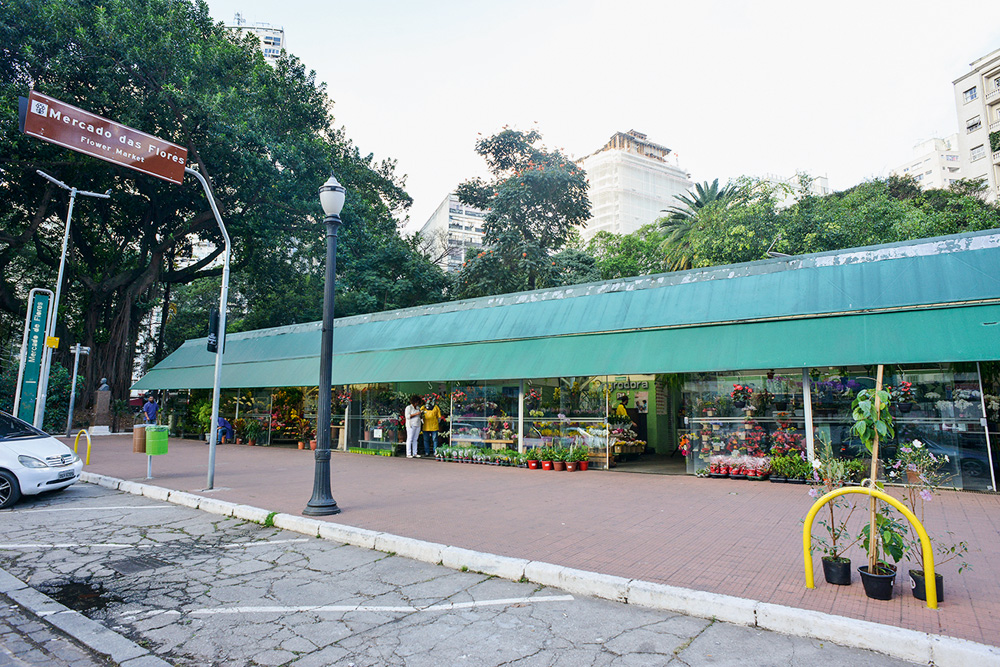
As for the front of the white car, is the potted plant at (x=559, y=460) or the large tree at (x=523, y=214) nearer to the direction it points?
the potted plant

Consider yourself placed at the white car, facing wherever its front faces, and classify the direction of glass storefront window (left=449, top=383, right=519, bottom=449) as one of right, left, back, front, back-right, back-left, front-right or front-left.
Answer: front-left

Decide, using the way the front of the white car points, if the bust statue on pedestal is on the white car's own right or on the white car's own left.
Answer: on the white car's own left

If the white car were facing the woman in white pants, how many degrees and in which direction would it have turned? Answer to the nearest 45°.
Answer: approximately 45° to its left

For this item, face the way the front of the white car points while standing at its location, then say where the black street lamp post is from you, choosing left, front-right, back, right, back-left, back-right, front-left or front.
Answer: front

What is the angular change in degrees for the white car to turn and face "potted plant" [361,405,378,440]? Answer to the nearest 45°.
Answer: approximately 90° to its left

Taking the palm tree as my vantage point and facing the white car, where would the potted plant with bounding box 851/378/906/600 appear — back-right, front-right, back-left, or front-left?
front-left

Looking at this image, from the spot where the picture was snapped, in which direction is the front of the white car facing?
facing the viewer and to the right of the viewer

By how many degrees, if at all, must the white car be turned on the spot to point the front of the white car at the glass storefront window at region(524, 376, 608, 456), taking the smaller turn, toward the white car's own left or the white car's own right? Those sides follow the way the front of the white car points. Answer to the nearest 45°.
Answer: approximately 45° to the white car's own left

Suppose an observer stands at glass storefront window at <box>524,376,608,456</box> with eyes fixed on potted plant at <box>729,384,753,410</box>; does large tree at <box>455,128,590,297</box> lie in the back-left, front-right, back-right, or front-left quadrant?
back-left

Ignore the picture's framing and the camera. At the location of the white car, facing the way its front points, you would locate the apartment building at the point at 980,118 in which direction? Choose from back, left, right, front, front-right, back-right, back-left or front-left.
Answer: front-left

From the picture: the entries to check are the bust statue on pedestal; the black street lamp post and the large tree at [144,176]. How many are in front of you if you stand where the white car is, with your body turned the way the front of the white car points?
1
